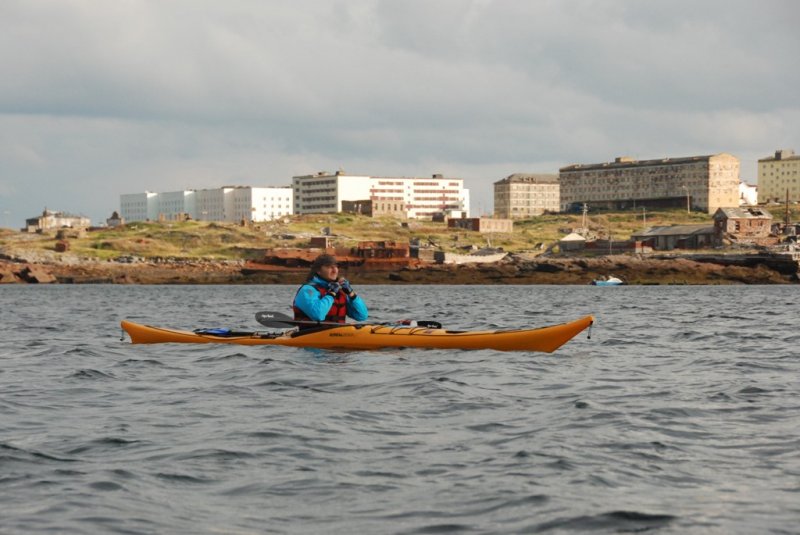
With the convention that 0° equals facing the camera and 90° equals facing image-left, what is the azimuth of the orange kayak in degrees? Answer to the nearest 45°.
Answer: approximately 270°
